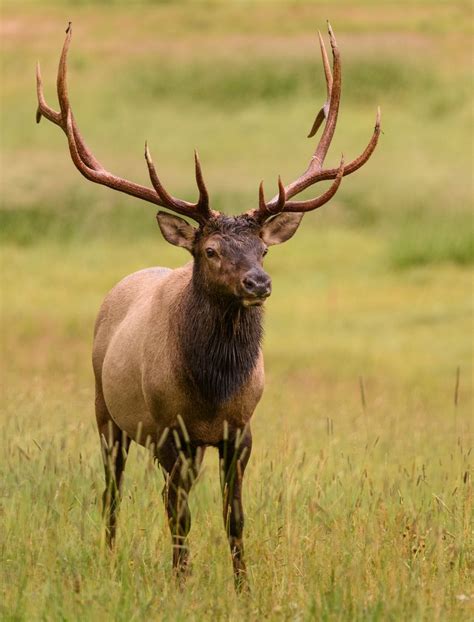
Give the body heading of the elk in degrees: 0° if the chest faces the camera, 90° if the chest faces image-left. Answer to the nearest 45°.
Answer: approximately 315°
